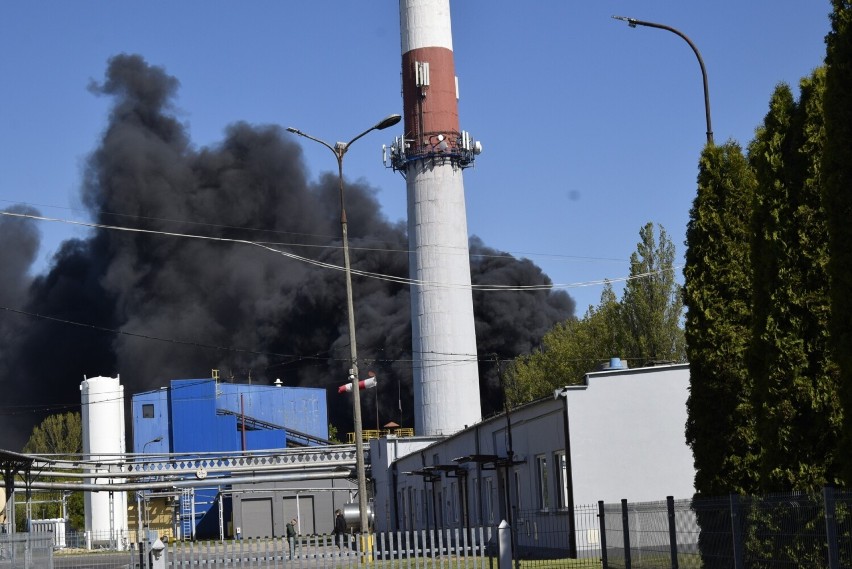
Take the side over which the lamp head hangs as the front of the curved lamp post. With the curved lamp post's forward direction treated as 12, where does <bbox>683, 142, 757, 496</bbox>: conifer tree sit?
The conifer tree is roughly at 9 o'clock from the curved lamp post.

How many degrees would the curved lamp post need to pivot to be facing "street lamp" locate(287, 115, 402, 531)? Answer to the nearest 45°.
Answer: approximately 45° to its right

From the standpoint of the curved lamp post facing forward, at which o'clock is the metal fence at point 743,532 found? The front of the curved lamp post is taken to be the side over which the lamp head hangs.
The metal fence is roughly at 9 o'clock from the curved lamp post.

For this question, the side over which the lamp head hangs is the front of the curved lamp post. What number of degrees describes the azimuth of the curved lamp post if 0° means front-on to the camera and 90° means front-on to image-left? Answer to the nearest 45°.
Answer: approximately 90°

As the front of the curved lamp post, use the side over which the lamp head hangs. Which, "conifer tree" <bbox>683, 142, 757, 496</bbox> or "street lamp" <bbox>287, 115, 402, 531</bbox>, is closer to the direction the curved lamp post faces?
the street lamp

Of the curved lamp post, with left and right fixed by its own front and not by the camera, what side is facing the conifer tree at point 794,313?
left

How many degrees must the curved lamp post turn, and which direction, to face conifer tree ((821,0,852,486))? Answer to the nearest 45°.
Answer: approximately 90° to its left
